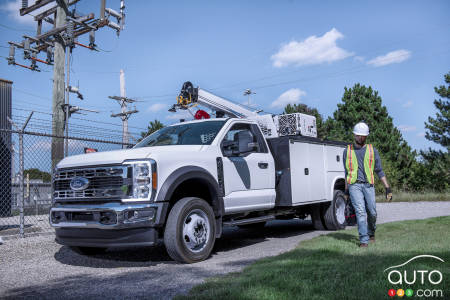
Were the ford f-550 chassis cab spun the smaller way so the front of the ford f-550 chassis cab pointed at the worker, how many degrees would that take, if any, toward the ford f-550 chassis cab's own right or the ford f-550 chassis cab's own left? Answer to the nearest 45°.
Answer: approximately 135° to the ford f-550 chassis cab's own left

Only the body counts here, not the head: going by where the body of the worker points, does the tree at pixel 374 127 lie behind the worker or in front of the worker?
behind

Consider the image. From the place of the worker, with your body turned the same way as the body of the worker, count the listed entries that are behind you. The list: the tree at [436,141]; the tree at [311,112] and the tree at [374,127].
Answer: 3

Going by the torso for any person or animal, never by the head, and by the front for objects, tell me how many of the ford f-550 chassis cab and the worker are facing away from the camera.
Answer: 0

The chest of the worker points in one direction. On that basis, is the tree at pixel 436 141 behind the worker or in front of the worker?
behind

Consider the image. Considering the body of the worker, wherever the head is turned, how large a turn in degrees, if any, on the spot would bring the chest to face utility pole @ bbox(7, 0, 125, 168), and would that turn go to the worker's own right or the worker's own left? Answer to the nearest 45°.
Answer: approximately 135° to the worker's own right

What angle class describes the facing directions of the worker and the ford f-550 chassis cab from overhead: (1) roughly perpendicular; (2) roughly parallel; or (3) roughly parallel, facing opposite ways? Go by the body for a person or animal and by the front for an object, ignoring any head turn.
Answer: roughly parallel

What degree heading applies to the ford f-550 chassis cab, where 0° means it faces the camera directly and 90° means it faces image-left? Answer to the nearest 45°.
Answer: approximately 45°

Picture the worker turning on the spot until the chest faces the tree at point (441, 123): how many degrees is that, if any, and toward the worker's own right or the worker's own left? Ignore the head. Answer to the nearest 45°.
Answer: approximately 180°

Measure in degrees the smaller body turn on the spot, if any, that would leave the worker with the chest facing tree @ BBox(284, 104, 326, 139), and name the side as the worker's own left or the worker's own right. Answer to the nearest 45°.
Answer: approximately 180°

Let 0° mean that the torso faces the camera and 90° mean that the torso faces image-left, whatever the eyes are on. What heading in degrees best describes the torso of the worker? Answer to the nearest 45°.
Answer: approximately 0°

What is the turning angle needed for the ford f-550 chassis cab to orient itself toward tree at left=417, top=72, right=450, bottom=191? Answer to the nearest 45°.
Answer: approximately 180°

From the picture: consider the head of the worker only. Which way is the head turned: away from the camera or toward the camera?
toward the camera

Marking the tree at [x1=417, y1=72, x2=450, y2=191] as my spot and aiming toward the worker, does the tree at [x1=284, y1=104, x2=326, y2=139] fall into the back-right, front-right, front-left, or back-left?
back-right

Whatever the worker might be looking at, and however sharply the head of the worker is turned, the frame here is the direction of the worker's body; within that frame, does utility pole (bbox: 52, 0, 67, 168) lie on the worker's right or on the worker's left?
on the worker's right
